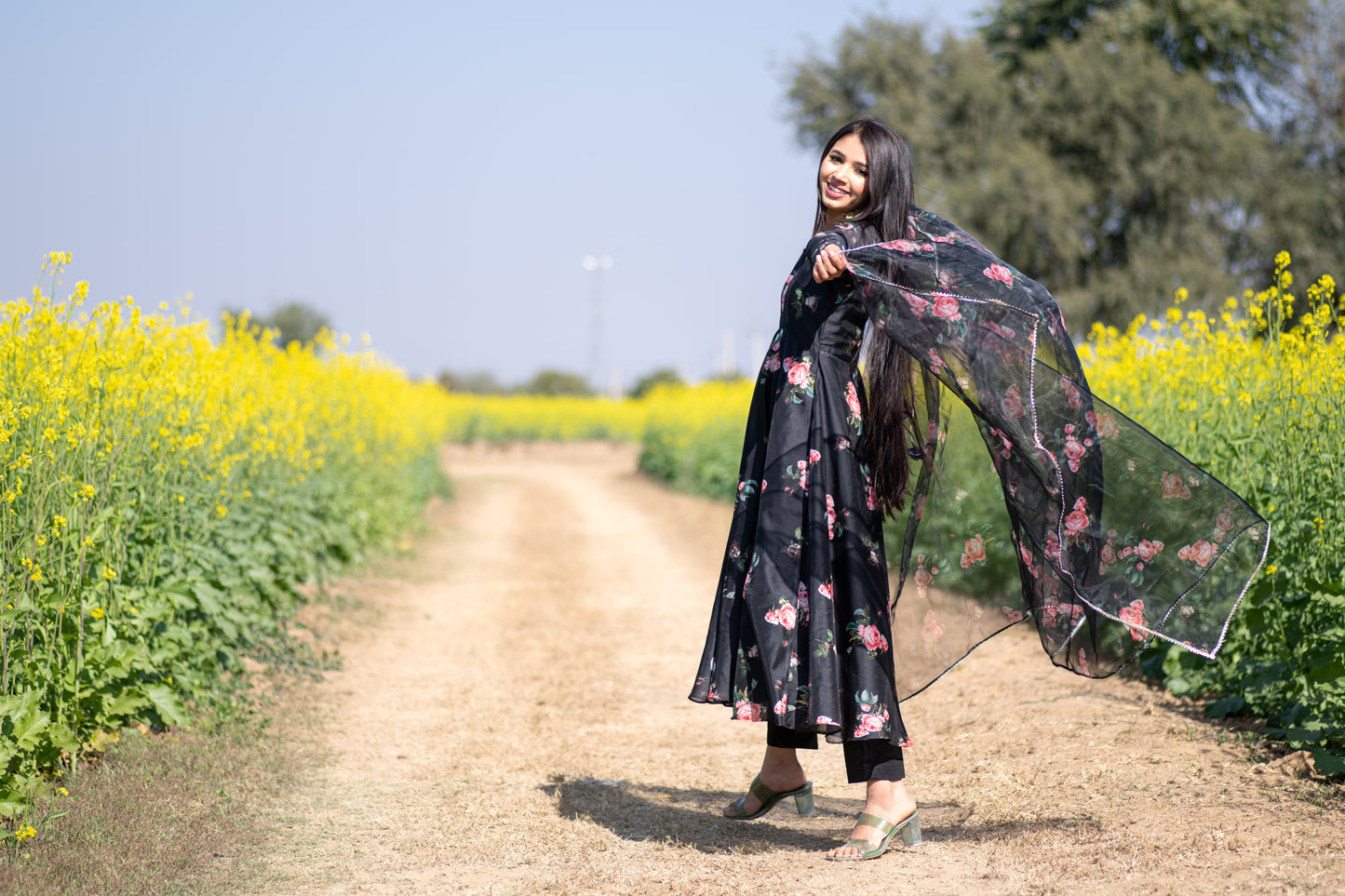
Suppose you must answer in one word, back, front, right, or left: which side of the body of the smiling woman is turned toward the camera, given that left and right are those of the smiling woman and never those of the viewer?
left

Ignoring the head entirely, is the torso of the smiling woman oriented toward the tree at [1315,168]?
no

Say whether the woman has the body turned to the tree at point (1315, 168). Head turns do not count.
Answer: no

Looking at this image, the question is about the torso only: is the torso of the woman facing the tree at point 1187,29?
no
